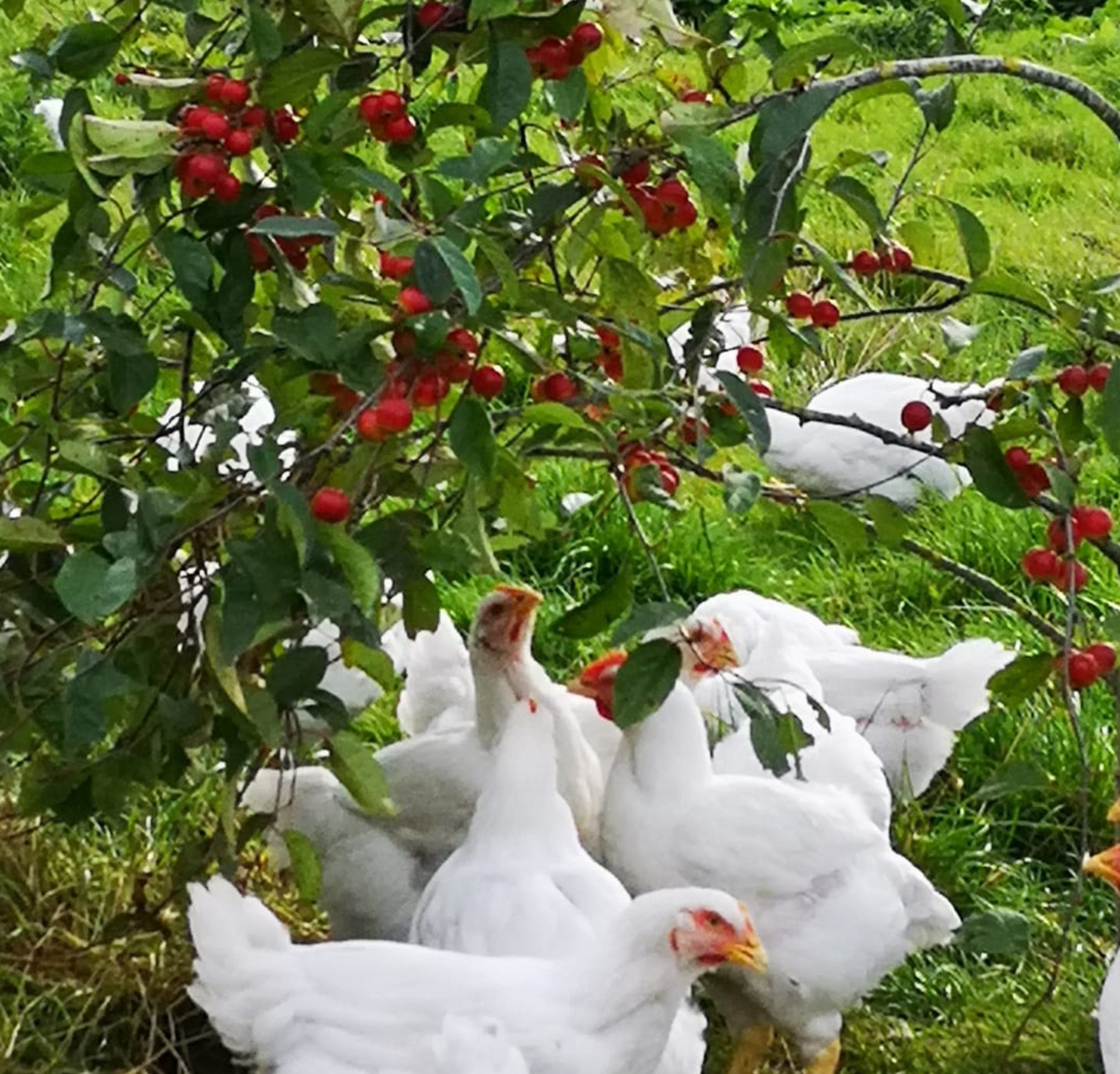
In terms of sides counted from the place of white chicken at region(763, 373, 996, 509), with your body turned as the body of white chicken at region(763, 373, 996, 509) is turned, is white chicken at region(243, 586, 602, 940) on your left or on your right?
on your left

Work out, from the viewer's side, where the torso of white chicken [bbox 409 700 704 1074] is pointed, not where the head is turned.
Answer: away from the camera

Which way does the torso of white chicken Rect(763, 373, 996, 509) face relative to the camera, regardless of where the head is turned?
to the viewer's left

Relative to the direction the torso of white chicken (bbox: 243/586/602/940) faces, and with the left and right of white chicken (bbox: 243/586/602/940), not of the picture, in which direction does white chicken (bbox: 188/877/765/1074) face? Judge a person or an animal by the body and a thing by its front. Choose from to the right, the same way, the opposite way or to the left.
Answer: the same way

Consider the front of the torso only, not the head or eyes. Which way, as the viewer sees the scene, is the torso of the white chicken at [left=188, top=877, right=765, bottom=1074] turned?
to the viewer's right

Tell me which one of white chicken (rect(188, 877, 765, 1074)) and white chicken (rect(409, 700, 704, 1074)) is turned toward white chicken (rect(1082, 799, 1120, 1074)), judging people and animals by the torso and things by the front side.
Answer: white chicken (rect(188, 877, 765, 1074))

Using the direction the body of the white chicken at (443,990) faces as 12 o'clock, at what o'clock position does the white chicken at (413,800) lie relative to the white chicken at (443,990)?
the white chicken at (413,800) is roughly at 9 o'clock from the white chicken at (443,990).

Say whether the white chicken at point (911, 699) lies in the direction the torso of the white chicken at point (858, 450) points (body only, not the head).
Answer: no

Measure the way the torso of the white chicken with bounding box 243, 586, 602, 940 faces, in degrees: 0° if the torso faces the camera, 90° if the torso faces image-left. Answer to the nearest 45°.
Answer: approximately 270°
